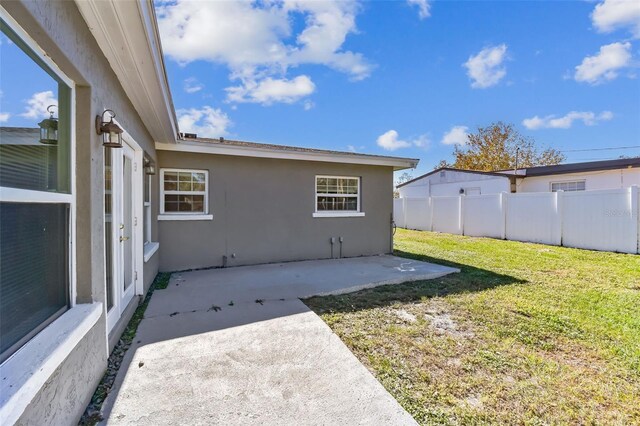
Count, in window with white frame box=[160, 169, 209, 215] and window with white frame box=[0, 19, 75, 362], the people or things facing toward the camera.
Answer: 1

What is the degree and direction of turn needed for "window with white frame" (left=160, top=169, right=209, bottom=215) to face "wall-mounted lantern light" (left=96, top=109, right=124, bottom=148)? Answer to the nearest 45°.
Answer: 0° — it already faces it

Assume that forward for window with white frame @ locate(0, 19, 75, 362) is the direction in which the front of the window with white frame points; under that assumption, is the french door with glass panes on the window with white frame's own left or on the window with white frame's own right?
on the window with white frame's own left

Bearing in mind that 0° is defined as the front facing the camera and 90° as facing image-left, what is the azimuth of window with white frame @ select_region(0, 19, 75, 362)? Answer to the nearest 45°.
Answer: approximately 270°

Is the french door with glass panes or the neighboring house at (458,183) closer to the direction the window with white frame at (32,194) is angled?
the neighboring house

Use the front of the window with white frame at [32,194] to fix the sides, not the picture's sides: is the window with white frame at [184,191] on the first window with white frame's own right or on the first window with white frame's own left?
on the first window with white frame's own left

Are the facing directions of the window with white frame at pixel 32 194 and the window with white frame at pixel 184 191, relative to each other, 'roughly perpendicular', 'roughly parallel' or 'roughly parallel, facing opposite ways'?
roughly perpendicular

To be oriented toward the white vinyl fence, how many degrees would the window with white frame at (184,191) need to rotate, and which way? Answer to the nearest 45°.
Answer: approximately 90° to its left

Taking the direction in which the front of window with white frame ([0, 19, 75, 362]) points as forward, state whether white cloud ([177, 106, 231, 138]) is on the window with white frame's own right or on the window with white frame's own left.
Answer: on the window with white frame's own left

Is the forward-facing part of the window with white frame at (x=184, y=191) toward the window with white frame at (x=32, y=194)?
yes
